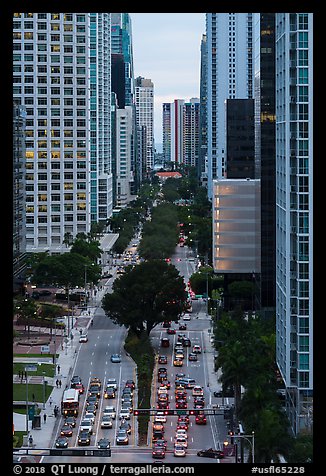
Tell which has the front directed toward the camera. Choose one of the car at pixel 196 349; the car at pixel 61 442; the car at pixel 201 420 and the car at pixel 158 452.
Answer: the car at pixel 61 442

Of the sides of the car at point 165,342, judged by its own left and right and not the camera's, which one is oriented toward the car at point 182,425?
back

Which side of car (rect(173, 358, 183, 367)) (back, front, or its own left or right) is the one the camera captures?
back

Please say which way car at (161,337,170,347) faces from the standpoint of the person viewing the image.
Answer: facing away from the viewer

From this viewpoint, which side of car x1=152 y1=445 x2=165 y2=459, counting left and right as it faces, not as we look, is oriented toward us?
back

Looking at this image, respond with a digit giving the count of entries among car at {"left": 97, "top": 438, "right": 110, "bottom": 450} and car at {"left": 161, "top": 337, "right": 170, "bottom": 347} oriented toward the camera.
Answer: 1

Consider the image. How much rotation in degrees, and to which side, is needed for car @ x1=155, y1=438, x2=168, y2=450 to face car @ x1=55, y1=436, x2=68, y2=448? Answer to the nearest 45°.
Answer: approximately 90° to its left

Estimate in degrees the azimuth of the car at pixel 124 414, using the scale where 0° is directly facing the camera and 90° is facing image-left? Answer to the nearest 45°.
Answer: approximately 0°

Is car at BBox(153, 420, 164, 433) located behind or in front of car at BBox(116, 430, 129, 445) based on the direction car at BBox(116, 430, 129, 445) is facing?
behind

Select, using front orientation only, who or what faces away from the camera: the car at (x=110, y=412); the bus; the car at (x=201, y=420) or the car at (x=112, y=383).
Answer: the car at (x=201, y=420)
